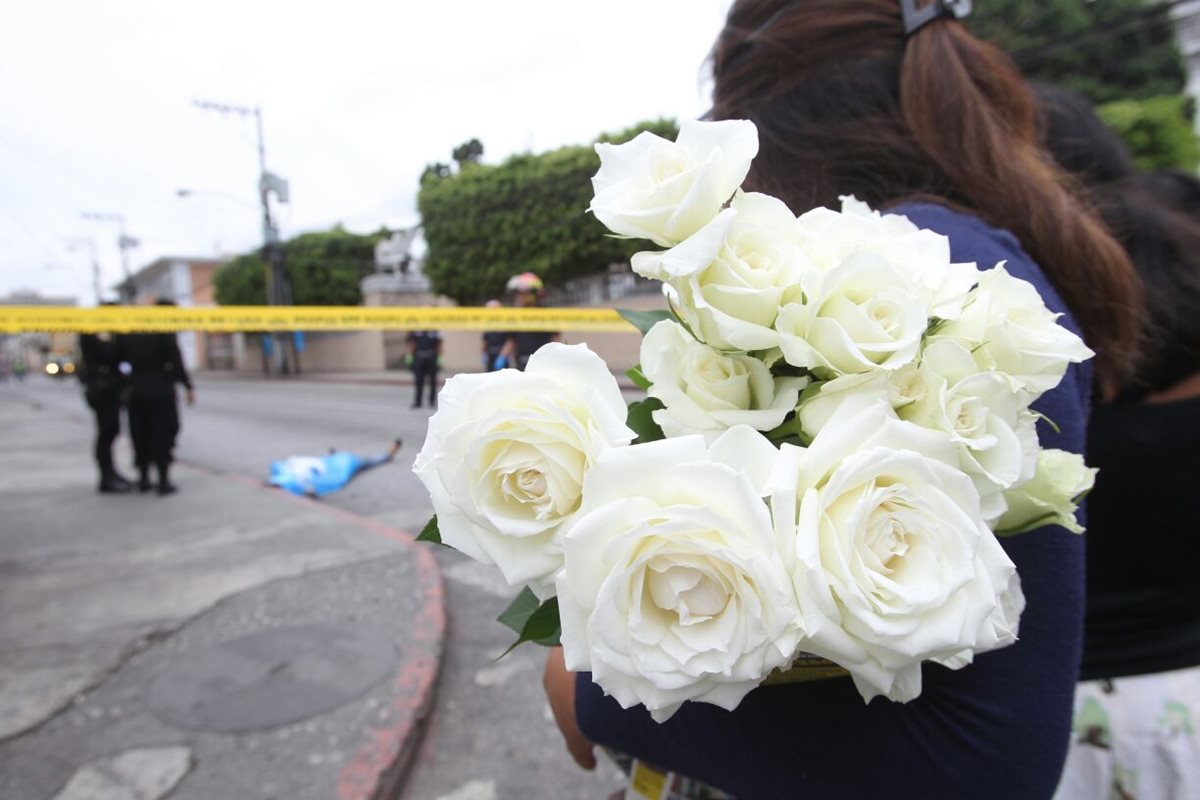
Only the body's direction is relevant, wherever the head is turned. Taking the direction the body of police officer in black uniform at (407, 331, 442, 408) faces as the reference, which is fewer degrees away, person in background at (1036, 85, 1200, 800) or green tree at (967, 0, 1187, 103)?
the person in background

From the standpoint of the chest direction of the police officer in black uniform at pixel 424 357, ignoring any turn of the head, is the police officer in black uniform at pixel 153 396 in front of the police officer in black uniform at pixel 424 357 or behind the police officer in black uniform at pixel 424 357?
in front

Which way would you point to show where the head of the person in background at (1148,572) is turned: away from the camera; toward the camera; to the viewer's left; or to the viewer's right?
away from the camera

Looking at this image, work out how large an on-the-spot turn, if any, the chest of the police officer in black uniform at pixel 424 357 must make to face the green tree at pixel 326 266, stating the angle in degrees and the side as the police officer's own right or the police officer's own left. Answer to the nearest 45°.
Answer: approximately 180°

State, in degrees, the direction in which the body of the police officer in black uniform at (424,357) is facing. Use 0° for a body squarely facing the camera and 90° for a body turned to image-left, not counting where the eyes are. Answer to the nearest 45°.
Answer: approximately 0°

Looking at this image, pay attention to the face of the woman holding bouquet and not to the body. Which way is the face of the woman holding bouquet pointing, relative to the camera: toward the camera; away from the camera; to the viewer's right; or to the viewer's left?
away from the camera

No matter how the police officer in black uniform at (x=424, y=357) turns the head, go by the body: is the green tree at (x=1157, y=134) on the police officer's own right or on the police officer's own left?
on the police officer's own left

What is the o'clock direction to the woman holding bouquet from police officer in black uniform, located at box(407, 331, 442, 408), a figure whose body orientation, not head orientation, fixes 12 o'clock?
The woman holding bouquet is roughly at 12 o'clock from the police officer in black uniform.

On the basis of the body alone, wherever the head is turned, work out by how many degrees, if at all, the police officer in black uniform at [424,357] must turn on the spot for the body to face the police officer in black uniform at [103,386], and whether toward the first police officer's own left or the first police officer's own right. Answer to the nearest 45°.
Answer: approximately 45° to the first police officer's own right

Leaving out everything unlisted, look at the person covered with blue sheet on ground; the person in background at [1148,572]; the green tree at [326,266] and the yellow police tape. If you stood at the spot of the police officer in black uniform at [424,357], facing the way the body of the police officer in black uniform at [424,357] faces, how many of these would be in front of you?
3

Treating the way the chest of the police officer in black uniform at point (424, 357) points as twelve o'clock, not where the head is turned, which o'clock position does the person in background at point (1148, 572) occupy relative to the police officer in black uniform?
The person in background is roughly at 12 o'clock from the police officer in black uniform.

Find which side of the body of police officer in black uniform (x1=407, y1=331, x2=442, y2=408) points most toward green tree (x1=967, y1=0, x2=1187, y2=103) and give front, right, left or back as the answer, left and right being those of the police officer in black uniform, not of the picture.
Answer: left
